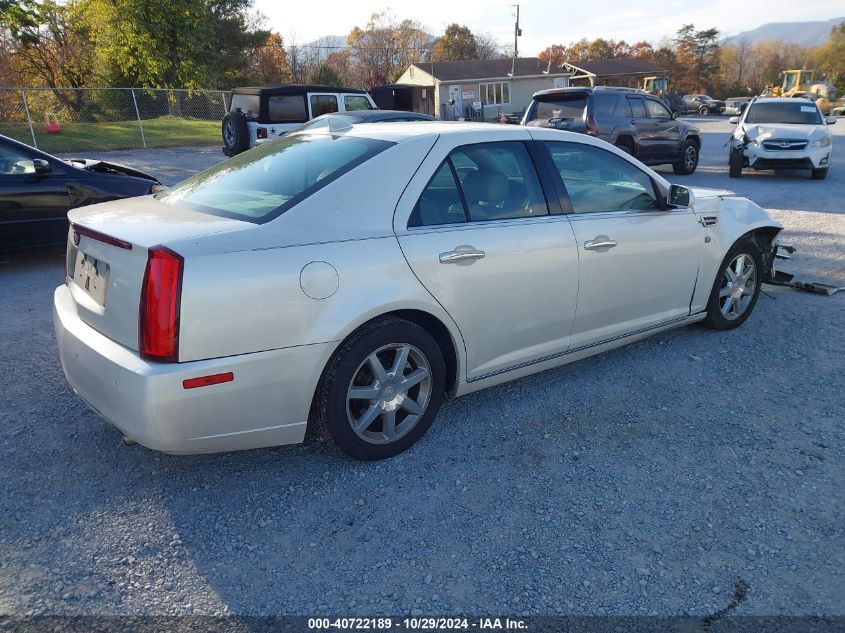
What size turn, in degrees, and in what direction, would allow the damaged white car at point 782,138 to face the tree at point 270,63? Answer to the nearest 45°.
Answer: approximately 135° to its right

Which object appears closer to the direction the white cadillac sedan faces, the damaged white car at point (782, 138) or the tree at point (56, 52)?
the damaged white car

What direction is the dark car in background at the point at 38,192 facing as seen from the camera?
to the viewer's right

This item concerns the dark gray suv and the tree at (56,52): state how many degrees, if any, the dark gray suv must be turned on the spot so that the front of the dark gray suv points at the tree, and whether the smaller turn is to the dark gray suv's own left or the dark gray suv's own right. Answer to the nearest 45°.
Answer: approximately 90° to the dark gray suv's own left

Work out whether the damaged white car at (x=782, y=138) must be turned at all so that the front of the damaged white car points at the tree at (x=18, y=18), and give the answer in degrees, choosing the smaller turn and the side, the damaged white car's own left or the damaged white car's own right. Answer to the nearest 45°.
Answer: approximately 90° to the damaged white car's own right

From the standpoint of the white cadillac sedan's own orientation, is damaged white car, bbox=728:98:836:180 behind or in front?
in front

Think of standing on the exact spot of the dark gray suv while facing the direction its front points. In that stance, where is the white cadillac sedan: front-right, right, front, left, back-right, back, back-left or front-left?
back-right

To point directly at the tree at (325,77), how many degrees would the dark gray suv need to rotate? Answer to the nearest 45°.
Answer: approximately 90° to its left

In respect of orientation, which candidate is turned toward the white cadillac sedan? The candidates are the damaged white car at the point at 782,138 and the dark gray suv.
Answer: the damaged white car

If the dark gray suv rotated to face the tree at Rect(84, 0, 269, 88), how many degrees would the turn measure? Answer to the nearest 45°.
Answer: approximately 90° to its left

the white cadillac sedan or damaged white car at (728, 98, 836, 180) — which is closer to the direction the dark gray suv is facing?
the damaged white car

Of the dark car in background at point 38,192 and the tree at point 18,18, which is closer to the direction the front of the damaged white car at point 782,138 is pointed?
the dark car in background

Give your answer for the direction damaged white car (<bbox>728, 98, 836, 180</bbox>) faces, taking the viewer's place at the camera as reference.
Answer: facing the viewer

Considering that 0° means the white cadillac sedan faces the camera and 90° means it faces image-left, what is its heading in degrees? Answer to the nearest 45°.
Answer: approximately 225°

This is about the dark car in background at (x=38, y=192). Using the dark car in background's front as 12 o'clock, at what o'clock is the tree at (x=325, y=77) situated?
The tree is roughly at 10 o'clock from the dark car in background.

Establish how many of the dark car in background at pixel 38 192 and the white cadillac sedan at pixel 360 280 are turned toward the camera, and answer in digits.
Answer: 0
